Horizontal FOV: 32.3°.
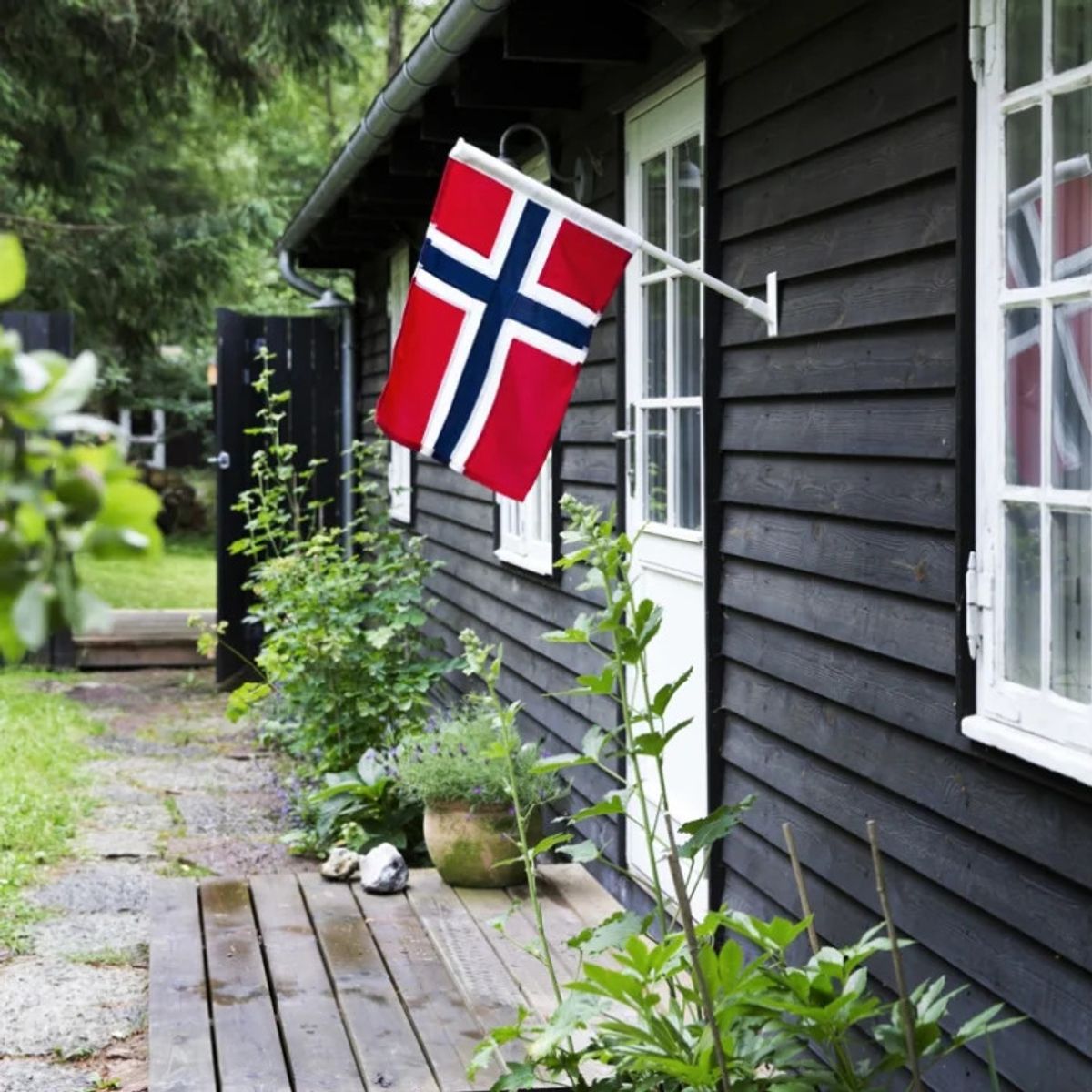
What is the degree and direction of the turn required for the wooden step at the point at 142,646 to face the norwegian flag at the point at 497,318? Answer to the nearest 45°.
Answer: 0° — it already faces it

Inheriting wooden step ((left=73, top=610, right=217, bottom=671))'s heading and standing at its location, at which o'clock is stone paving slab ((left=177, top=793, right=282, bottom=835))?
The stone paving slab is roughly at 12 o'clock from the wooden step.

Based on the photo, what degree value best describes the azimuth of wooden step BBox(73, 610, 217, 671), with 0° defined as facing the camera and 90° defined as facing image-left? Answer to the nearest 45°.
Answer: approximately 0°

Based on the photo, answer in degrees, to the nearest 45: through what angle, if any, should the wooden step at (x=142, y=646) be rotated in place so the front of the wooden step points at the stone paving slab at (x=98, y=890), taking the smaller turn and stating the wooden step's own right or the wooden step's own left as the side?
0° — it already faces it

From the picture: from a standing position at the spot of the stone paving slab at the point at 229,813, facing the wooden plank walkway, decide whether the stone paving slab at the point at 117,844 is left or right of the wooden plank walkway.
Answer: right

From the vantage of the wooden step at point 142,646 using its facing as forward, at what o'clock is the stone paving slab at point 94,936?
The stone paving slab is roughly at 12 o'clock from the wooden step.

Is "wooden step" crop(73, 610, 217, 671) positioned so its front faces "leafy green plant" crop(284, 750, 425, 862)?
yes

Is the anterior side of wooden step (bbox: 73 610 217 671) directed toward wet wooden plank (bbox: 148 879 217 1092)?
yes

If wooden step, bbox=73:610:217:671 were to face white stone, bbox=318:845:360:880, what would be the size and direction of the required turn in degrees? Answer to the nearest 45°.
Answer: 0° — it already faces it

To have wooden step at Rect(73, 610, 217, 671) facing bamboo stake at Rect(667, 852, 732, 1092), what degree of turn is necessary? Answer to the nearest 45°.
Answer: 0° — it already faces it
